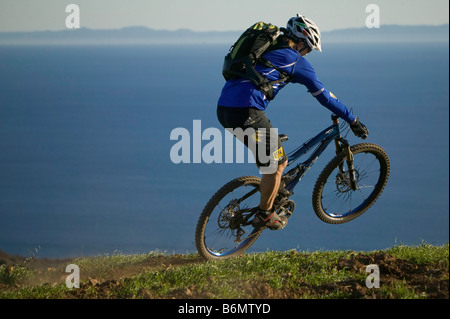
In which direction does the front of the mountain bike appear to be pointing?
to the viewer's right
